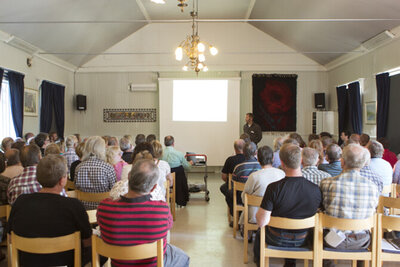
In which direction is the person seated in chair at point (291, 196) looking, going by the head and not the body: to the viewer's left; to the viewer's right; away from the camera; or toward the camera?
away from the camera

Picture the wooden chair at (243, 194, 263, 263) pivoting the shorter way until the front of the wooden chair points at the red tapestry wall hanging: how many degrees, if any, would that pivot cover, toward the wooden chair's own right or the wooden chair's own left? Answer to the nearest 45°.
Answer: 0° — it already faces it

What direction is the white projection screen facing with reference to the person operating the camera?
facing the viewer

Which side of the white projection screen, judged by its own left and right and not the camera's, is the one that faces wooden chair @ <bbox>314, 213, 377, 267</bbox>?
front

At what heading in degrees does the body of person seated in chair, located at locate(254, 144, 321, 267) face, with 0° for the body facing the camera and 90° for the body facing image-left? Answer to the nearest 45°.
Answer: approximately 180°

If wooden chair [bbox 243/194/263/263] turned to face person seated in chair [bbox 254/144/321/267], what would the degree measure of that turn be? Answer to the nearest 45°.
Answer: approximately 135° to its right

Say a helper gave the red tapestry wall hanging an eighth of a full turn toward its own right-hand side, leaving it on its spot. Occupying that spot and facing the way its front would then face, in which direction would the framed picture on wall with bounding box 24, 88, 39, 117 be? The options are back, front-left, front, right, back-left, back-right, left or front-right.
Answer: front

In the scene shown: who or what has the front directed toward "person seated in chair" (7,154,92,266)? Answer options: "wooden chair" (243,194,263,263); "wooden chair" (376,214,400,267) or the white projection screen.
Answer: the white projection screen

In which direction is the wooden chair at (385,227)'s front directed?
away from the camera

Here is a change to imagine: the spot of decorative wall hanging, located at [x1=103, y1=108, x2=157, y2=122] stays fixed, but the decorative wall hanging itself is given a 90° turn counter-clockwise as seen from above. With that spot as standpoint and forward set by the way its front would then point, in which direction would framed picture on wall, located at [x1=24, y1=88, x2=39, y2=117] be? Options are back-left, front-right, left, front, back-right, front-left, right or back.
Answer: back-right

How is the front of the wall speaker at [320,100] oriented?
toward the camera

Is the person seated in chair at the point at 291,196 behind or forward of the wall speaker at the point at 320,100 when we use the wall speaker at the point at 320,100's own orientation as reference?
forward

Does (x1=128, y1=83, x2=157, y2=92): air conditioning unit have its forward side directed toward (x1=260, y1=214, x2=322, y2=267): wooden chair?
yes

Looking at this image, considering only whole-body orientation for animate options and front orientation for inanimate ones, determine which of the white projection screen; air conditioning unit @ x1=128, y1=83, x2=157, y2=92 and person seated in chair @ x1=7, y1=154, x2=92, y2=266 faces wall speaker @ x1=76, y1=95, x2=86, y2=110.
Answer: the person seated in chair

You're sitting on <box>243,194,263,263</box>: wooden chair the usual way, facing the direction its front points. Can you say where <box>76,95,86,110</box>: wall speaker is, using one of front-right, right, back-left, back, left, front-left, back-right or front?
front-left

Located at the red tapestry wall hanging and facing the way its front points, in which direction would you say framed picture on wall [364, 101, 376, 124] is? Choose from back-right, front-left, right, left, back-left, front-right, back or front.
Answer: front-left

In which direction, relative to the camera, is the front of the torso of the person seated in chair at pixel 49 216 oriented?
away from the camera

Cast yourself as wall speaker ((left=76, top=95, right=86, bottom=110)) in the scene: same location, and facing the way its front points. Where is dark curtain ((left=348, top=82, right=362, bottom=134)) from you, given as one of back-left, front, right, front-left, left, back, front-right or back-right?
front-left

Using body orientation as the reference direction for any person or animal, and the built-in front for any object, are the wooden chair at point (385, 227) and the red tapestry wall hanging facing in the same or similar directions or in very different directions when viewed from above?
very different directions

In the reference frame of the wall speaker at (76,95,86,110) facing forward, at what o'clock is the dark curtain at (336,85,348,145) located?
The dark curtain is roughly at 10 o'clock from the wall speaker.

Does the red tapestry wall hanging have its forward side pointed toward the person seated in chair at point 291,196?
yes
